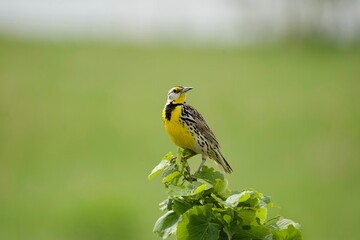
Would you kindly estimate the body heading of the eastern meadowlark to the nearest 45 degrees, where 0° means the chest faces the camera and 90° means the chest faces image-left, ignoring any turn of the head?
approximately 45°
